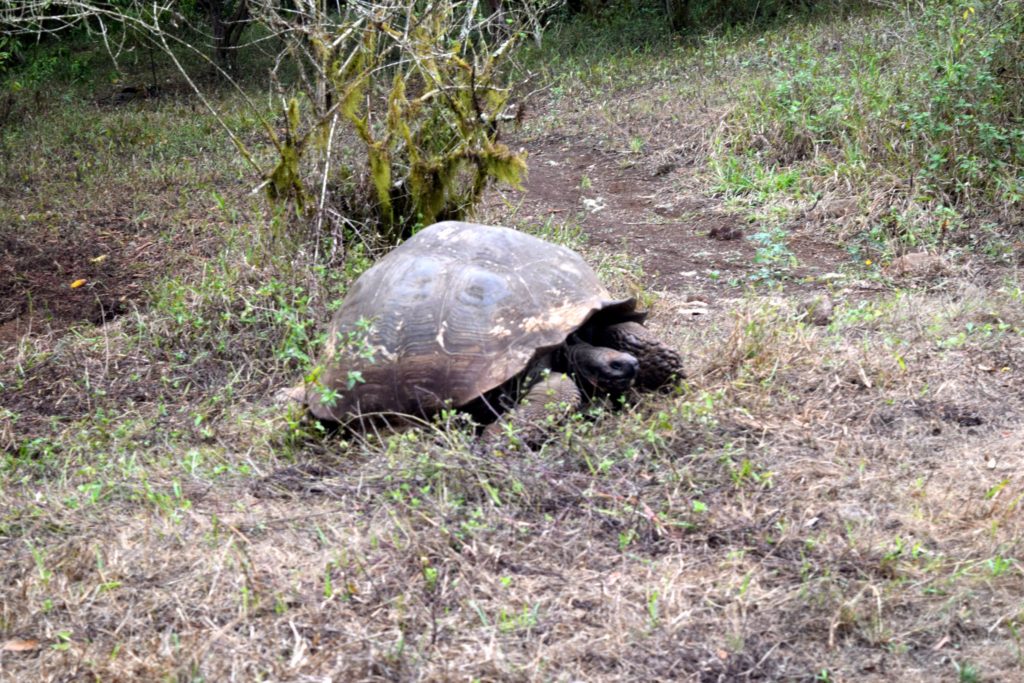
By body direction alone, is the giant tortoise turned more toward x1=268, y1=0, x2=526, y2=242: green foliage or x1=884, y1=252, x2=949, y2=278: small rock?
the small rock

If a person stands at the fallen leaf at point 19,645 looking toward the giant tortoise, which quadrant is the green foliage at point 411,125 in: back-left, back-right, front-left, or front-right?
front-left

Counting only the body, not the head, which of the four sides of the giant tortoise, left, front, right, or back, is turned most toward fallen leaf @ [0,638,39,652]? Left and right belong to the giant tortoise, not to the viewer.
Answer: right

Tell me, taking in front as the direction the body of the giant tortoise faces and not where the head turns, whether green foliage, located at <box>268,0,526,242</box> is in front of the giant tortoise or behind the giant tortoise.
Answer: behind

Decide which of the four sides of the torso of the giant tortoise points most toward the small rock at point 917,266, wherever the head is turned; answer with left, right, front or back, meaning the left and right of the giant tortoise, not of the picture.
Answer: left

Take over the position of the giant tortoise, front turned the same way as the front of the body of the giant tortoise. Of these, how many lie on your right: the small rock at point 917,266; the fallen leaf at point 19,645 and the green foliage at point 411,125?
1

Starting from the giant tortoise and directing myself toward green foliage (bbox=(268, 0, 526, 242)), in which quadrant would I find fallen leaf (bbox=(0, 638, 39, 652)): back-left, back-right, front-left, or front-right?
back-left

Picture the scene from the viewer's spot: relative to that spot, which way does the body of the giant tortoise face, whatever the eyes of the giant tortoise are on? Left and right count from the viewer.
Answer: facing the viewer and to the right of the viewer

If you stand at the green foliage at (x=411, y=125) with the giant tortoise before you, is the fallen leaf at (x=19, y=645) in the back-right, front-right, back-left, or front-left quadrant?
front-right
